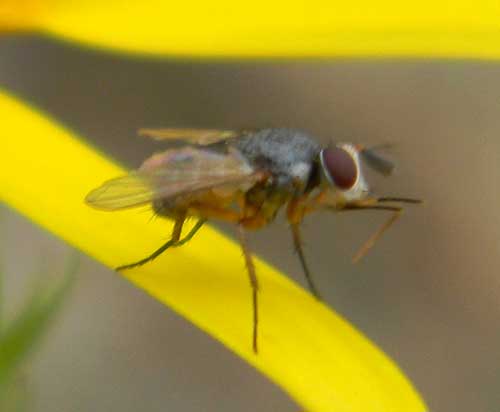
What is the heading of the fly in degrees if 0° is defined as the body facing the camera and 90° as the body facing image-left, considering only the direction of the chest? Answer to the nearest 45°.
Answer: approximately 270°
